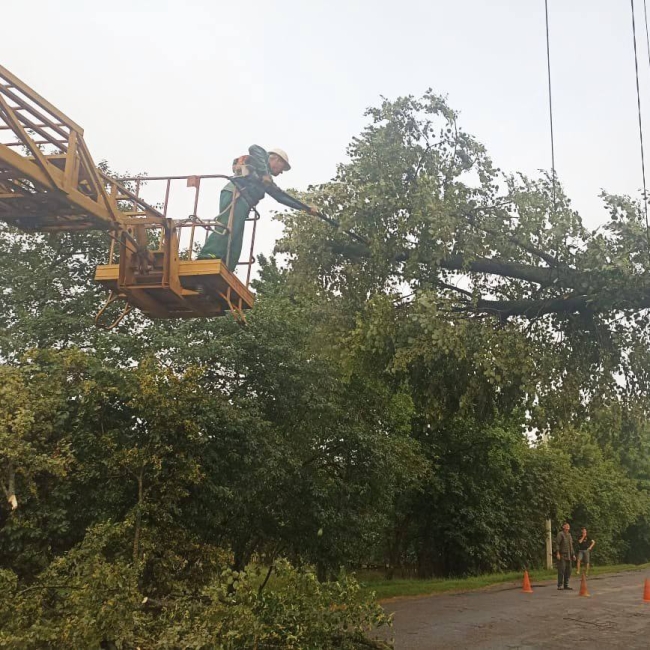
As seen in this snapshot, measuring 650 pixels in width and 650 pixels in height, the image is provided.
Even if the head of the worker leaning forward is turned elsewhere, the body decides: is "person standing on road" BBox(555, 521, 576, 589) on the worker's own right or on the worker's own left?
on the worker's own left

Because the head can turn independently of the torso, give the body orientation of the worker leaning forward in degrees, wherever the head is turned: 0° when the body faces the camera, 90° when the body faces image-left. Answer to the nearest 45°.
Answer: approximately 270°
